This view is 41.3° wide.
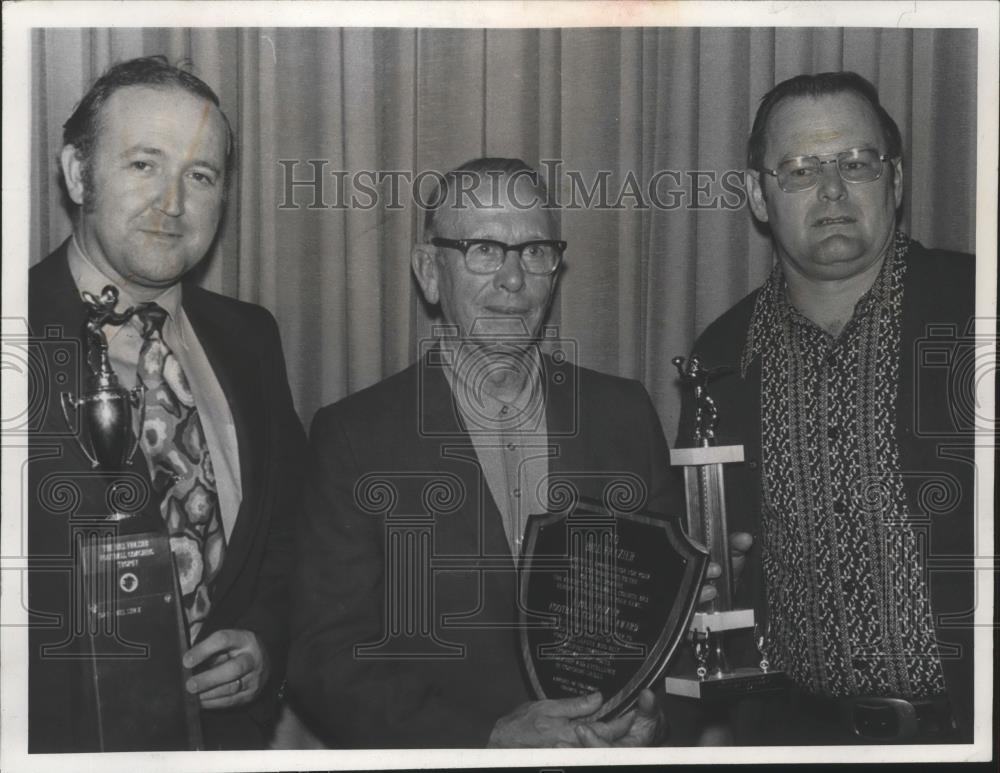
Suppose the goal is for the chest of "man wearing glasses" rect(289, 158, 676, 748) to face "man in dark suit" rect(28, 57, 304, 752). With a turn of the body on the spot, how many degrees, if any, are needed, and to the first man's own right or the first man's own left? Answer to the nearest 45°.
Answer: approximately 135° to the first man's own right

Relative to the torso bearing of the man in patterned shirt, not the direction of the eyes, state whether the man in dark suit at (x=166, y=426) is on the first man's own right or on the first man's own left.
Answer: on the first man's own right

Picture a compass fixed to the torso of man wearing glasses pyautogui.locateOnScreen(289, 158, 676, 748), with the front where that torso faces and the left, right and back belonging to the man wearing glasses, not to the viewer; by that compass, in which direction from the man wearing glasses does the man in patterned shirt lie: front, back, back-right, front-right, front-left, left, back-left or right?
front-left

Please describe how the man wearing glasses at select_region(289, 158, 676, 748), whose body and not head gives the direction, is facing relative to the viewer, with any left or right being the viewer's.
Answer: facing the viewer and to the right of the viewer

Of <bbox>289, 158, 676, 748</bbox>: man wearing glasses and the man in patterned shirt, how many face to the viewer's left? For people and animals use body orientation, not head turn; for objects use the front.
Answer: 0

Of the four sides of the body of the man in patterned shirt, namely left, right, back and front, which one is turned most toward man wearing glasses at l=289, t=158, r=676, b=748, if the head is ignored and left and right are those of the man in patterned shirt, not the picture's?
right

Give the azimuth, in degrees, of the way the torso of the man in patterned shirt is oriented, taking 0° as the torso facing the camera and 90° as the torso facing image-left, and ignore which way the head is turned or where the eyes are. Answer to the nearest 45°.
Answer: approximately 0°
